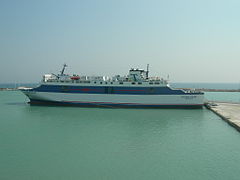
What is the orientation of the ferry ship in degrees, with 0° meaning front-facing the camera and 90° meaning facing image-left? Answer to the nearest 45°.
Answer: approximately 90°
